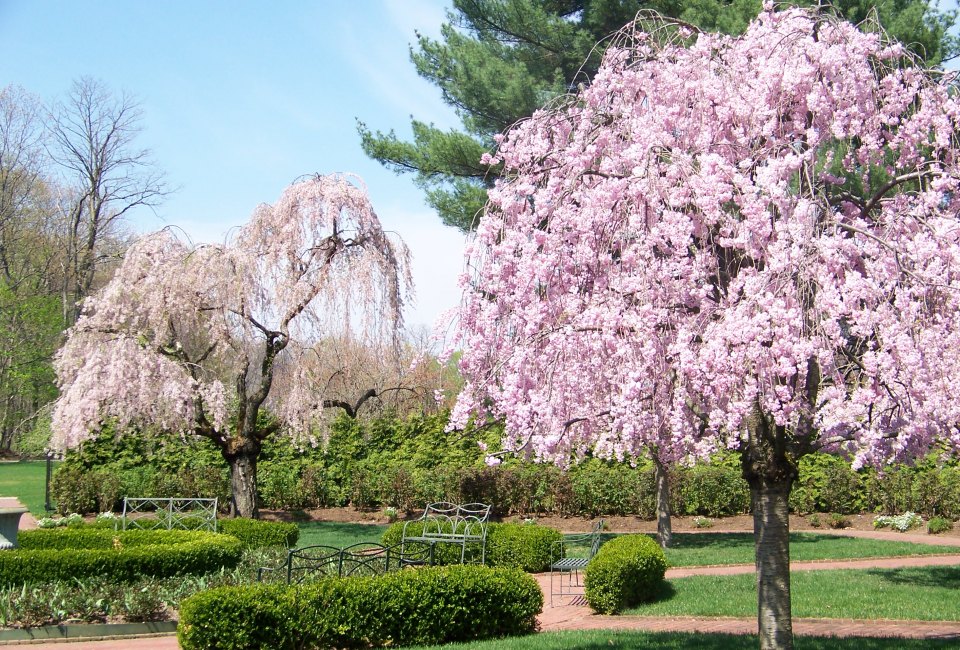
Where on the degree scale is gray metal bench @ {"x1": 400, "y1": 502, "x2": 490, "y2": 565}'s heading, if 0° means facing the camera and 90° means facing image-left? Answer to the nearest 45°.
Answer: approximately 45°

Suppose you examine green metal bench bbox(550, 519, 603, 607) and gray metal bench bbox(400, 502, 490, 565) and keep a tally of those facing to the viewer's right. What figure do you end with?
0

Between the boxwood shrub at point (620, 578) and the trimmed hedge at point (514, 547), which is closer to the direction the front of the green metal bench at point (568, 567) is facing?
the trimmed hedge

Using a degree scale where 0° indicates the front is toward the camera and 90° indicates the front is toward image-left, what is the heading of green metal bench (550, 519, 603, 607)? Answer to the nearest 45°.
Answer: approximately 90°

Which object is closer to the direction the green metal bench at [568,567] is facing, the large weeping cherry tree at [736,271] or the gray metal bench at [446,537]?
the gray metal bench

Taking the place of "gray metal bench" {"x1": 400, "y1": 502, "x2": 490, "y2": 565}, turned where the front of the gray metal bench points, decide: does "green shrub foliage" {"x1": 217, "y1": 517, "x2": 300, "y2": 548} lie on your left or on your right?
on your right
